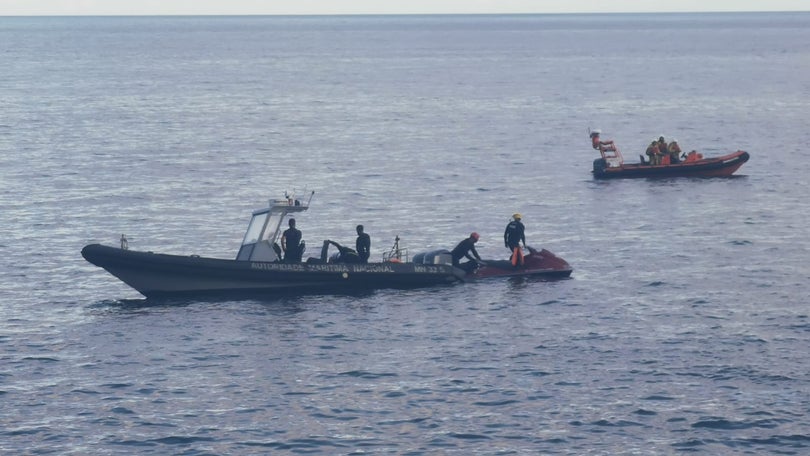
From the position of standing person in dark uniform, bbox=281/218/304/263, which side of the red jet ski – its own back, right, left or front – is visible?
back

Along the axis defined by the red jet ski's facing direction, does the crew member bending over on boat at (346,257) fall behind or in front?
behind

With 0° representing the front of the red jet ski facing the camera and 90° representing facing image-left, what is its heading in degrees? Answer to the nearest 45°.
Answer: approximately 270°
